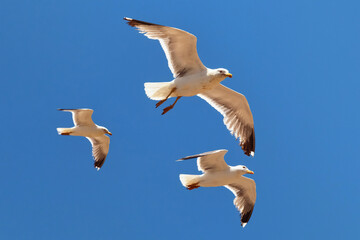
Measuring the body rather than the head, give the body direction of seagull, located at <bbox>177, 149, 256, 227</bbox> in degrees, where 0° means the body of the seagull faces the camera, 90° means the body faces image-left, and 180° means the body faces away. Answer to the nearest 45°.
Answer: approximately 270°

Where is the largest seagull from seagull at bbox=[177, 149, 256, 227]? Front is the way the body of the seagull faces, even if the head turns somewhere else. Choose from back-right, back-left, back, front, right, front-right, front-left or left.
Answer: right

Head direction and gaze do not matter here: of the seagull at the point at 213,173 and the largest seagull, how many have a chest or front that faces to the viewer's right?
2

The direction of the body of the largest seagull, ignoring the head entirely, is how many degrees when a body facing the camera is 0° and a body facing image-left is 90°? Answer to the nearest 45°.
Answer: approximately 270°

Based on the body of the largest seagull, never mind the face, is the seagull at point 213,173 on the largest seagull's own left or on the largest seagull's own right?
on the largest seagull's own left
